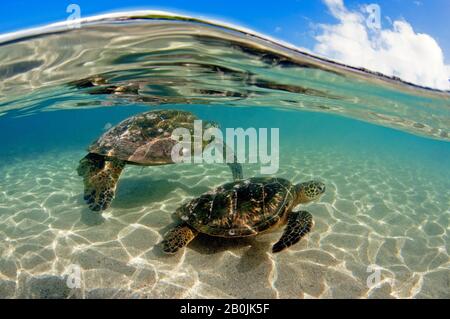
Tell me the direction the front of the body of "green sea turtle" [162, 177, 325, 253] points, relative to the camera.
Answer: to the viewer's right

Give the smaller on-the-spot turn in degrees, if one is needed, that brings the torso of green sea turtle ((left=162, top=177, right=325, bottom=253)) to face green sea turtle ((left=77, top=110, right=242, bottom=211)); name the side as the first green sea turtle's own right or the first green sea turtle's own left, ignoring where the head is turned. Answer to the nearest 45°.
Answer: approximately 135° to the first green sea turtle's own left
